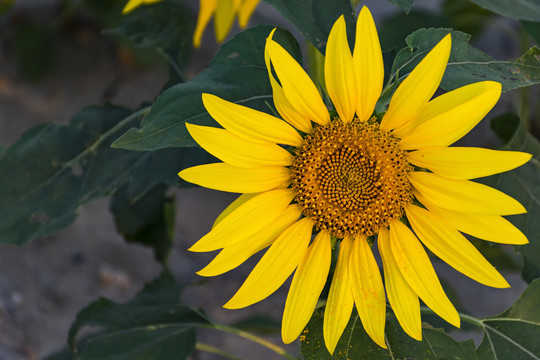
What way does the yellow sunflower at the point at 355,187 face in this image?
toward the camera

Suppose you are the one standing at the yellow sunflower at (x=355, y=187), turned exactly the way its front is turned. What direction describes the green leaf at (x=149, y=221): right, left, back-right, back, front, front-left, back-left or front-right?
back-right
